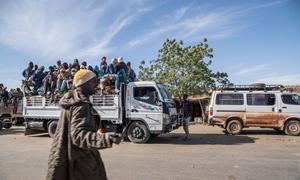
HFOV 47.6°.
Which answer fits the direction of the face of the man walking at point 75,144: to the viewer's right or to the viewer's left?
to the viewer's right

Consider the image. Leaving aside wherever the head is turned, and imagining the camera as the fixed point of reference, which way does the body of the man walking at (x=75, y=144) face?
to the viewer's right

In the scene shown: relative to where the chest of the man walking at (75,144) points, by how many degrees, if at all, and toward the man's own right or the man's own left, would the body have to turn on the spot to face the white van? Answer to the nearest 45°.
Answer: approximately 45° to the man's own left

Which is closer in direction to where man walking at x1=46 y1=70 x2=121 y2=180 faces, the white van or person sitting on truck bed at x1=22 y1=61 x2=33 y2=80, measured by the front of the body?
the white van

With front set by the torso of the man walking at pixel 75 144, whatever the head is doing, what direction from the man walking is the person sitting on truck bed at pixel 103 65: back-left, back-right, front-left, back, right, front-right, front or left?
left

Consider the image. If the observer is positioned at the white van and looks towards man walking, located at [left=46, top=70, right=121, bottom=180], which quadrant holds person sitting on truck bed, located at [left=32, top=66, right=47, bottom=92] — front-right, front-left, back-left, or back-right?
front-right

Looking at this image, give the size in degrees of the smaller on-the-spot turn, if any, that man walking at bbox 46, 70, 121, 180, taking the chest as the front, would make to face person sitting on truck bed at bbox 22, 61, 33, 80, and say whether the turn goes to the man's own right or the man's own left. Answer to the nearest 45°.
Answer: approximately 90° to the man's own left

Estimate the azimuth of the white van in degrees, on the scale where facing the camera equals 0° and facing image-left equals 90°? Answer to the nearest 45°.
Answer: approximately 270°

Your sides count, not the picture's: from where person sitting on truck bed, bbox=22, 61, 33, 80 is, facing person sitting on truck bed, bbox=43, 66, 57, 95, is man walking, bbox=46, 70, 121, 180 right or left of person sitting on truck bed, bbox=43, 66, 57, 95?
right

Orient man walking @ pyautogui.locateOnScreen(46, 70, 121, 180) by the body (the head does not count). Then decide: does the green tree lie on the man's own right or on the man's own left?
on the man's own left

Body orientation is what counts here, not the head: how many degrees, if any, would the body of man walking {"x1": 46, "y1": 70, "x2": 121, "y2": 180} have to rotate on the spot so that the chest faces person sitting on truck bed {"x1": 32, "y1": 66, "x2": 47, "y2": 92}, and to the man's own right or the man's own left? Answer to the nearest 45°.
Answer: approximately 90° to the man's own left

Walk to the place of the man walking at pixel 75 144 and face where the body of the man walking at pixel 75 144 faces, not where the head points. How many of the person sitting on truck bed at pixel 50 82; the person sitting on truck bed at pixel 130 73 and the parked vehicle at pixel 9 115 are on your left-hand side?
3
